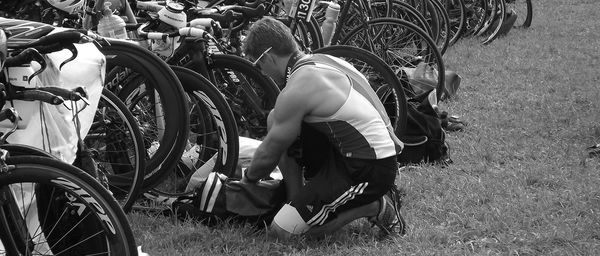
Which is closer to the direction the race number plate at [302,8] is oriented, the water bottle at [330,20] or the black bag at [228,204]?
the black bag

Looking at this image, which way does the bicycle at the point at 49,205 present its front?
to the viewer's right

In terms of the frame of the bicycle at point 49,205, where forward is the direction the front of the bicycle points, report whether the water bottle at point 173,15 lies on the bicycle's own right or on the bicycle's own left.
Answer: on the bicycle's own left

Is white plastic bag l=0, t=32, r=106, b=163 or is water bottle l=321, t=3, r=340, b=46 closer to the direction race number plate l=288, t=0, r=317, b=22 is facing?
the white plastic bag

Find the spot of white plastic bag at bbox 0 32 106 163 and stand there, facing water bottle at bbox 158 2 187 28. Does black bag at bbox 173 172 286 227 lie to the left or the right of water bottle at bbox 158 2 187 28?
right

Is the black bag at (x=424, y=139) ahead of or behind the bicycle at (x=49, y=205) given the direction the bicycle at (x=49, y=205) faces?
ahead

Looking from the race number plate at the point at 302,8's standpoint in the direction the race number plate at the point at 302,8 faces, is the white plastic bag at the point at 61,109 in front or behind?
in front
